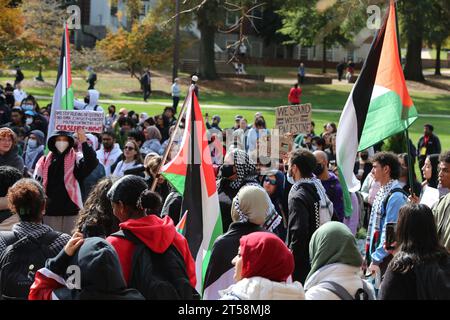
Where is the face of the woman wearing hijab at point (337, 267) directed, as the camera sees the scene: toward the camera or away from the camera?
away from the camera

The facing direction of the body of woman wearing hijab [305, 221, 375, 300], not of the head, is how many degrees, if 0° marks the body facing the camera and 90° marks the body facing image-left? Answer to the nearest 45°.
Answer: approximately 135°

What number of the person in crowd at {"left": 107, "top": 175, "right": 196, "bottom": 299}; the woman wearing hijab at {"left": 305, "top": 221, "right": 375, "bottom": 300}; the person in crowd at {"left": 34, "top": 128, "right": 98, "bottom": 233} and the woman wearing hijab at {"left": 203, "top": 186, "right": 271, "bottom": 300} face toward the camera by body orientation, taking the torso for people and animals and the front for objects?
1

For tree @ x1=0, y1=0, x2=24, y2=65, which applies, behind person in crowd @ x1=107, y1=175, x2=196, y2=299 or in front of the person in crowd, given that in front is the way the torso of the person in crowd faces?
in front

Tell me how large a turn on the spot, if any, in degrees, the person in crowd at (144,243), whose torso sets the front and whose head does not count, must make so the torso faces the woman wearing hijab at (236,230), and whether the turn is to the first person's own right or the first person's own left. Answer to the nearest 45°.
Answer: approximately 90° to the first person's own right

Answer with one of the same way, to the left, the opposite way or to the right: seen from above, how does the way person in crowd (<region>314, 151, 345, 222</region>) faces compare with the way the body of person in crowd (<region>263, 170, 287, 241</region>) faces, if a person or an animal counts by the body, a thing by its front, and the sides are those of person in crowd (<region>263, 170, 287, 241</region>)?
the same way

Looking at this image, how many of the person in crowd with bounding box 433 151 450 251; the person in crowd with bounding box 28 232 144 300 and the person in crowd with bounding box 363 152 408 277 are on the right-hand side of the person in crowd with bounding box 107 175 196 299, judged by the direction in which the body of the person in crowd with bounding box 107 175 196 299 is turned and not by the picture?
2

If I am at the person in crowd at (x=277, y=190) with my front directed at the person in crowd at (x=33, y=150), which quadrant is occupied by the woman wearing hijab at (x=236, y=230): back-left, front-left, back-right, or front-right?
back-left

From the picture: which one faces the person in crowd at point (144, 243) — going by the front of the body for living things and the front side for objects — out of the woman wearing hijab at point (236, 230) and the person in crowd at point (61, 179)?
the person in crowd at point (61, 179)

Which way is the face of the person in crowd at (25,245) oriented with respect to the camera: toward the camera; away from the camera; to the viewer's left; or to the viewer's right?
away from the camera

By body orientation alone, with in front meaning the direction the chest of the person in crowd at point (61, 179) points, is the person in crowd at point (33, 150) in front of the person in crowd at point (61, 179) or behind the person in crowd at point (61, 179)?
behind

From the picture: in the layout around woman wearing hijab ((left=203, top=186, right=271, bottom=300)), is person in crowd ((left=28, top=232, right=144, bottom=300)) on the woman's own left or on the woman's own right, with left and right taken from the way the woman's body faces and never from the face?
on the woman's own left

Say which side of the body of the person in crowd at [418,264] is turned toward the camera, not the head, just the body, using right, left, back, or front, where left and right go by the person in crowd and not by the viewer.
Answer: back

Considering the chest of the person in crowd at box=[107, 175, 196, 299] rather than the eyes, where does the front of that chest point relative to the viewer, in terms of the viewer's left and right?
facing away from the viewer and to the left of the viewer

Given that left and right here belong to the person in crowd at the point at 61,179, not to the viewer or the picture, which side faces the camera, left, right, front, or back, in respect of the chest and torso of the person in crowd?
front

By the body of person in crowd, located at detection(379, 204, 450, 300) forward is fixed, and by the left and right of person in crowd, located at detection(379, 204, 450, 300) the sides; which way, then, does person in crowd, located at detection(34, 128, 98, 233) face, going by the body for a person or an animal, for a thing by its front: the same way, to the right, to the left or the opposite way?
the opposite way
